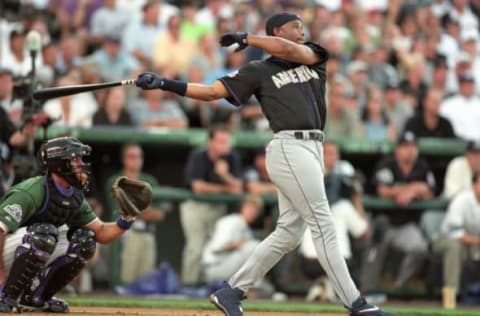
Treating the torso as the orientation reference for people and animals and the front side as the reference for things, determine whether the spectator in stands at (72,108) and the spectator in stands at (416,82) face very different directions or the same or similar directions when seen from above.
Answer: same or similar directions

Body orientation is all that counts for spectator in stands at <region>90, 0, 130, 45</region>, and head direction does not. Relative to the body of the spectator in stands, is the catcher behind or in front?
in front

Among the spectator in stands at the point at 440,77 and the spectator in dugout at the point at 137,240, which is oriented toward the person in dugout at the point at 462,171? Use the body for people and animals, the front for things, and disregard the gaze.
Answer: the spectator in stands at the point at 440,77

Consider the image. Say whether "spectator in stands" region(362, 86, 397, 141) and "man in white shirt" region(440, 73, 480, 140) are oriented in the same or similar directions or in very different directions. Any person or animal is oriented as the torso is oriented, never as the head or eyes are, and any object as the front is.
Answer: same or similar directions

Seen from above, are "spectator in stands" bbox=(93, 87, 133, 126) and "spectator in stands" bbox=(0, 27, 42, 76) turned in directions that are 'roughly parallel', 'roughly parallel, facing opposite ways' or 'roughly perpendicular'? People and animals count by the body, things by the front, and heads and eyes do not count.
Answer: roughly parallel

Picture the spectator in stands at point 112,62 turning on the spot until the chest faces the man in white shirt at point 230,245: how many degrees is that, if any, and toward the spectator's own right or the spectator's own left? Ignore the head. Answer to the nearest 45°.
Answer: approximately 45° to the spectator's own left

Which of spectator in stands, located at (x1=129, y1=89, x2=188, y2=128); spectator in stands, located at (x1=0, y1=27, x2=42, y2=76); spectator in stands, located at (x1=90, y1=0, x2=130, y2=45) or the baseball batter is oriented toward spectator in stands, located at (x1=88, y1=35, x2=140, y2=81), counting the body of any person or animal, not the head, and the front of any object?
spectator in stands, located at (x1=90, y1=0, x2=130, y2=45)

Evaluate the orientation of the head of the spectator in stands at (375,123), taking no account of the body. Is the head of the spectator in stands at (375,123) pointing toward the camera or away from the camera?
toward the camera

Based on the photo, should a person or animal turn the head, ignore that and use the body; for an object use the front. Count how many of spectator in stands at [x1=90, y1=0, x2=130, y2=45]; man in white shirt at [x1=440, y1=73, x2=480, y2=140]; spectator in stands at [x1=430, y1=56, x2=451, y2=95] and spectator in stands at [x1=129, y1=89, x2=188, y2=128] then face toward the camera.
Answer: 4

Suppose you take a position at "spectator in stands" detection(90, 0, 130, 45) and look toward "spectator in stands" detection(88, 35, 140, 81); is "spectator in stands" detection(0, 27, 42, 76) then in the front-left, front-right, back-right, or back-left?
front-right

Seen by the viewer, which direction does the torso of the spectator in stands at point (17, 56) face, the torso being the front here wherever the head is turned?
toward the camera

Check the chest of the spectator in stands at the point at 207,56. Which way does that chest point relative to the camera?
toward the camera

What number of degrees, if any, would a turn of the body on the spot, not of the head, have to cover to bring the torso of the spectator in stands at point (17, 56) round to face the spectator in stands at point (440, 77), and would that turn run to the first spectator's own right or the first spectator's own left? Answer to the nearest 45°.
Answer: approximately 90° to the first spectator's own left

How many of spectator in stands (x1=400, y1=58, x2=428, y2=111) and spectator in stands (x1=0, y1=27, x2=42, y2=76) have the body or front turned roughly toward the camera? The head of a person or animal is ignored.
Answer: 2
